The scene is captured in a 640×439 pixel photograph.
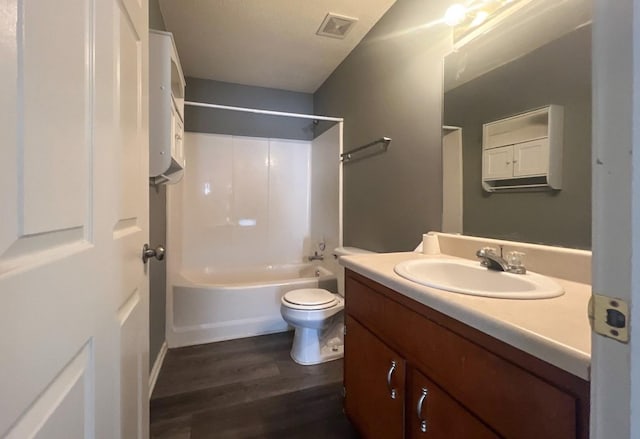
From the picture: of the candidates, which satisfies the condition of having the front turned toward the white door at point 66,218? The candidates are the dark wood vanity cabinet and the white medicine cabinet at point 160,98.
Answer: the dark wood vanity cabinet

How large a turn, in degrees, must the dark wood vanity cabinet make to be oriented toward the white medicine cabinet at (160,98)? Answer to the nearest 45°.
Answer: approximately 45° to its right

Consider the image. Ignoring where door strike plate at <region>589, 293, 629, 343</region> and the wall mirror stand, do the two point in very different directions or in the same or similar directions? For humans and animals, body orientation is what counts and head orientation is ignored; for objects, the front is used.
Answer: same or similar directions

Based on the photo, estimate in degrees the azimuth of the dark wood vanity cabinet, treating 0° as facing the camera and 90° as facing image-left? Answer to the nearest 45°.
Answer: approximately 45°

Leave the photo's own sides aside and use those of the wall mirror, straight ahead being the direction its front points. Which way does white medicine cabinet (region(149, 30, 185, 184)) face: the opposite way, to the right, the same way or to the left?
the opposite way

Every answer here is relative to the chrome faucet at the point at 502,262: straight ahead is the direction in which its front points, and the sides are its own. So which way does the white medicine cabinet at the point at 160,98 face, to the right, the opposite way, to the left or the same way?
the opposite way

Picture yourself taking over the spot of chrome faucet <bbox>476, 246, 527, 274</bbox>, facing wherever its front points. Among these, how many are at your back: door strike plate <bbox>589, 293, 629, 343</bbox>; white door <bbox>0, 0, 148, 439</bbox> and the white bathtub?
0

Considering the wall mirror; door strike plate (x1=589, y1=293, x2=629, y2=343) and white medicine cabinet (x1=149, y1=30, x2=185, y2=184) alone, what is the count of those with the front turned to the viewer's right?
1

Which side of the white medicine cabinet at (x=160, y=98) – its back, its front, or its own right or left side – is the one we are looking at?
right

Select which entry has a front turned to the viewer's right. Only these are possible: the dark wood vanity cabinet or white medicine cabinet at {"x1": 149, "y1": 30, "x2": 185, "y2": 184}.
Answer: the white medicine cabinet

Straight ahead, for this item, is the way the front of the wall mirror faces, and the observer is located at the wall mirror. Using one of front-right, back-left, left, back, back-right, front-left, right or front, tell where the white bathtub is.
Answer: front-right

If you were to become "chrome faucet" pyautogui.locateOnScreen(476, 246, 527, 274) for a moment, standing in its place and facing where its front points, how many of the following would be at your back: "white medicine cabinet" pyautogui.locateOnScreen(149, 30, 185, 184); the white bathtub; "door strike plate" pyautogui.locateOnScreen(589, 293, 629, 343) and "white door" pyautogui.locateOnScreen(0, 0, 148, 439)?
0

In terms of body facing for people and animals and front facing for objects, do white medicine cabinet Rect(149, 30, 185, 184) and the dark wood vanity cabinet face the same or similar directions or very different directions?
very different directions

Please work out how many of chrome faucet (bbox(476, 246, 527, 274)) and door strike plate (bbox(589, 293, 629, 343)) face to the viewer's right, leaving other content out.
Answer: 0

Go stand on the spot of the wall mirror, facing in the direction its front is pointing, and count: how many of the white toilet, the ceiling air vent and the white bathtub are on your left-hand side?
0
